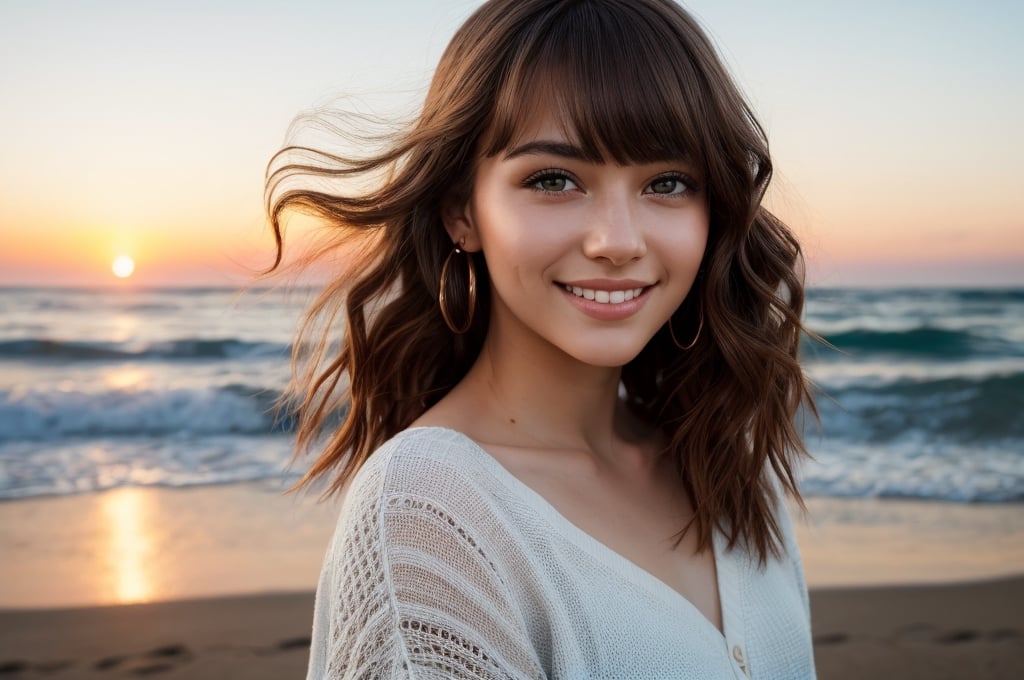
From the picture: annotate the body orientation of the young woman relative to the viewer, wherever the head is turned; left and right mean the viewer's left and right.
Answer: facing the viewer and to the right of the viewer

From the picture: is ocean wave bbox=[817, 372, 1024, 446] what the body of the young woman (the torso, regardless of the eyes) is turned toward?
no

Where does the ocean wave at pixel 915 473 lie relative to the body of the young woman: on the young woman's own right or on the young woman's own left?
on the young woman's own left

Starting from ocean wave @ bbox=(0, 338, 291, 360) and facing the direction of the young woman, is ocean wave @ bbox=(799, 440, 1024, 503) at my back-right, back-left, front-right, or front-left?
front-left

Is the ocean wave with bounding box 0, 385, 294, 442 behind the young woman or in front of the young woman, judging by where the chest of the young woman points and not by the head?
behind

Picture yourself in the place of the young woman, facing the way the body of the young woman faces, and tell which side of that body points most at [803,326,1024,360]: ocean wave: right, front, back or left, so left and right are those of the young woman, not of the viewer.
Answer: left

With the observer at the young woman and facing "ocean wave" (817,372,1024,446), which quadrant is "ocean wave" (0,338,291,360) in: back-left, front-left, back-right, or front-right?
front-left

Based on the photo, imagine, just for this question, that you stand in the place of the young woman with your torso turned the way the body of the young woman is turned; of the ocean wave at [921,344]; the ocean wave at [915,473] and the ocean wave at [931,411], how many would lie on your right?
0

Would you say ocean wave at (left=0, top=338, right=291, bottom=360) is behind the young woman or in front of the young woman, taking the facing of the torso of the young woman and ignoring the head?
behind

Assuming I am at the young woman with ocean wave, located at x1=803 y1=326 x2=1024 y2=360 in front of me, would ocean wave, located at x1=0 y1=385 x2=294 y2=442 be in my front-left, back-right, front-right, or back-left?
front-left

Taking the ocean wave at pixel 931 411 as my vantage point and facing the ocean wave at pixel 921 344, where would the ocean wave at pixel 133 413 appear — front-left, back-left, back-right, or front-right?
back-left
